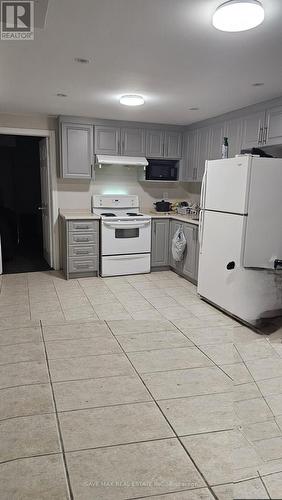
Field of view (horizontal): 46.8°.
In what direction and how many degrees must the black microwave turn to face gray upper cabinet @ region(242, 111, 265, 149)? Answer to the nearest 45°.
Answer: approximately 45° to its left

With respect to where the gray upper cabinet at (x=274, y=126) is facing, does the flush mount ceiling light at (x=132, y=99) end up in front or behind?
in front

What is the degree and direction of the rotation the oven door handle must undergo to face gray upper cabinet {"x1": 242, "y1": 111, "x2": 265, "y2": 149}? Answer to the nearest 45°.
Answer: approximately 45° to its left

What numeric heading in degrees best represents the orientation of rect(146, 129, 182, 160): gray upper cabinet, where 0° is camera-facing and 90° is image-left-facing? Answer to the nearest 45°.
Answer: approximately 0°

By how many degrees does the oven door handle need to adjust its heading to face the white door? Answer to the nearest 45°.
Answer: approximately 135° to its right

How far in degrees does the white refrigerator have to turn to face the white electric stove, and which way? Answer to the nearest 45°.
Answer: approximately 90° to its right

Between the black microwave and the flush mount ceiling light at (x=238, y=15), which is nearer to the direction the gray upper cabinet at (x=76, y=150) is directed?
the flush mount ceiling light

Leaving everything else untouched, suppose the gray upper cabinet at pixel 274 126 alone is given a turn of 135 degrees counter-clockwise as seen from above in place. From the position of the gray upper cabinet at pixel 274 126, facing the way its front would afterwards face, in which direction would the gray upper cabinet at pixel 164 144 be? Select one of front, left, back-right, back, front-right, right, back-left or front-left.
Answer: back-left
